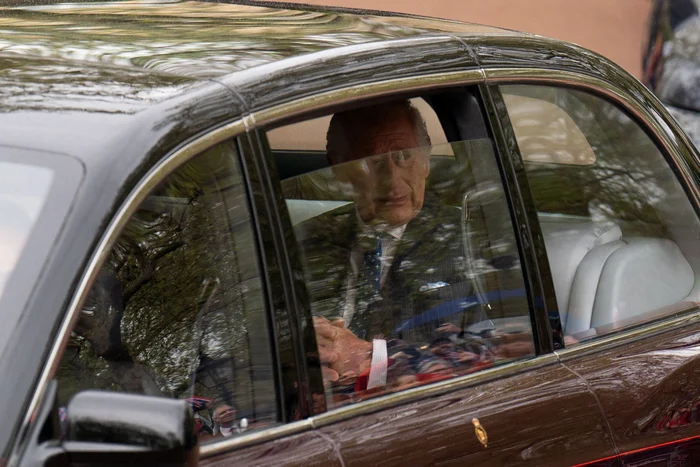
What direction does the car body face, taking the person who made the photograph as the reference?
facing the viewer and to the left of the viewer
